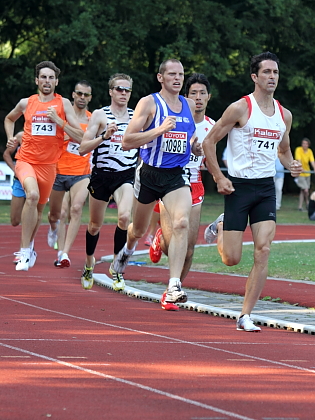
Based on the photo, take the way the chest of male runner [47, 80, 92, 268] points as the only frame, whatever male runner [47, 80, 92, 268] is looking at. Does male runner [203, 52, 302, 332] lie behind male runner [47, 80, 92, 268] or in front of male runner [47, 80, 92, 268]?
in front

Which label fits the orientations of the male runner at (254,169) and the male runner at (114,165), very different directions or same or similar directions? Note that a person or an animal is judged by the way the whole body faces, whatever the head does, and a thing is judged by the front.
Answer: same or similar directions

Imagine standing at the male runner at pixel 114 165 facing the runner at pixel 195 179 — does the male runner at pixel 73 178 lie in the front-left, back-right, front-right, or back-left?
back-left

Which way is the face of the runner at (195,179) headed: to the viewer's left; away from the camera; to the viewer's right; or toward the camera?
toward the camera

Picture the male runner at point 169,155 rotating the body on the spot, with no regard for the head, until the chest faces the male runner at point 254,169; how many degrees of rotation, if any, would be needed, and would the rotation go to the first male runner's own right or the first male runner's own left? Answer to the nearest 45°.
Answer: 0° — they already face them

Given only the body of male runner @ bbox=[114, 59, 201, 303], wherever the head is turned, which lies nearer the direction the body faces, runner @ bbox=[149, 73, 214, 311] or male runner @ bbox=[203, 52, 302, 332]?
the male runner

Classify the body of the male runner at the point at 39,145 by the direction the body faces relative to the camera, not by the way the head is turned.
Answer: toward the camera

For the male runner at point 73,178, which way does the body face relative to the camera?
toward the camera

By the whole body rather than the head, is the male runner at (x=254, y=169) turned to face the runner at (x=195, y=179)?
no

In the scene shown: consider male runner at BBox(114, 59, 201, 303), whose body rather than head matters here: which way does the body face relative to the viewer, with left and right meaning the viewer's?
facing the viewer and to the right of the viewer

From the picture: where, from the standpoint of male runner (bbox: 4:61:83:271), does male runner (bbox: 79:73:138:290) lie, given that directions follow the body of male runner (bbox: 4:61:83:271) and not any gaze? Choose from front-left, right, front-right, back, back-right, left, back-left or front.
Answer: front-left

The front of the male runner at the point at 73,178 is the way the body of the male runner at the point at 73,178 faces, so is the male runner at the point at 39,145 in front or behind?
in front

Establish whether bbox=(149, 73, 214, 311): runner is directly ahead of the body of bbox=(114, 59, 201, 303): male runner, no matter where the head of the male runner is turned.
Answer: no

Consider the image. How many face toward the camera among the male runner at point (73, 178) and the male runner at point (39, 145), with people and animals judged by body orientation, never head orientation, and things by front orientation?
2

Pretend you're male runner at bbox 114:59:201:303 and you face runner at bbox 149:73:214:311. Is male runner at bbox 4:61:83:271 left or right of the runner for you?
left

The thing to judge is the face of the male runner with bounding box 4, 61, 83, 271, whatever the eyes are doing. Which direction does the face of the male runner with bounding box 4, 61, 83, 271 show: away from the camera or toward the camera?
toward the camera

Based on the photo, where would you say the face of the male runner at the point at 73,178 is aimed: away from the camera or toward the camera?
toward the camera
